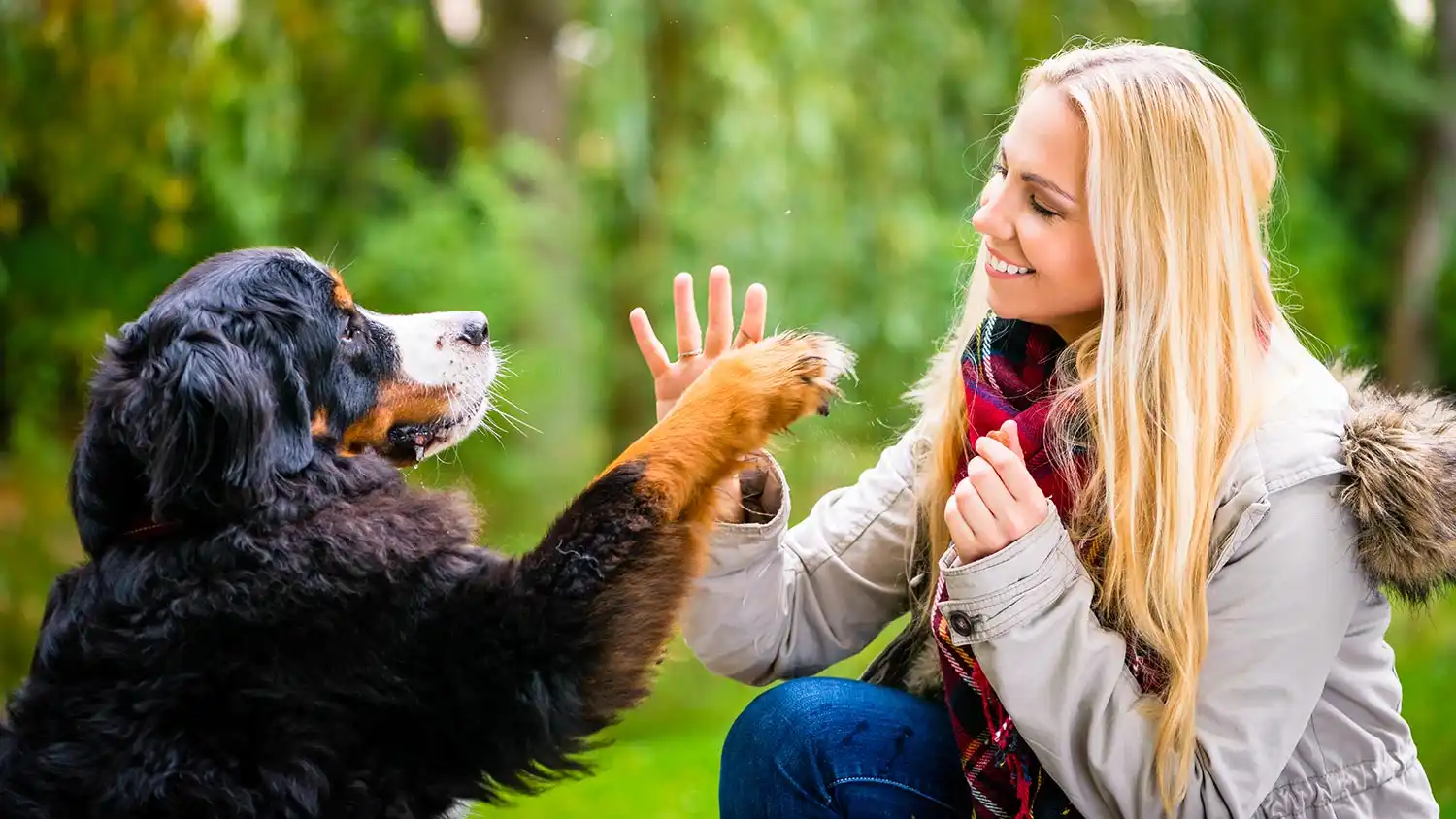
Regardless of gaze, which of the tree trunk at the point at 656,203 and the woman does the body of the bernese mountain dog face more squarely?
the woman

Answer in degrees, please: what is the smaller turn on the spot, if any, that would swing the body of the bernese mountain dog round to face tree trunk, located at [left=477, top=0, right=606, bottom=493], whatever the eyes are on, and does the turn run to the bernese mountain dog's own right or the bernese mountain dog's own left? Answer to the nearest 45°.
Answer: approximately 90° to the bernese mountain dog's own left

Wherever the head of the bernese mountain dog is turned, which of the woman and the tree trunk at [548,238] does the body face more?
the woman

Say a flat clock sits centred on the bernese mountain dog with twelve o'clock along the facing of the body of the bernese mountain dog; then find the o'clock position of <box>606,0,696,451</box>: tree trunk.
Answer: The tree trunk is roughly at 10 o'clock from the bernese mountain dog.

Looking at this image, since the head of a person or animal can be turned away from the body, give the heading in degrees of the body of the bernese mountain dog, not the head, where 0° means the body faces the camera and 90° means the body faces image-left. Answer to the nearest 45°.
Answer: approximately 270°

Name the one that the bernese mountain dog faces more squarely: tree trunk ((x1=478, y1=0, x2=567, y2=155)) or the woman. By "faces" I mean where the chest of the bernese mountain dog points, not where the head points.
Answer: the woman

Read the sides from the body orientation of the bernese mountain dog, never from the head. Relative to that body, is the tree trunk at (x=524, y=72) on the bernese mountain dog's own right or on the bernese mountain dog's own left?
on the bernese mountain dog's own left
